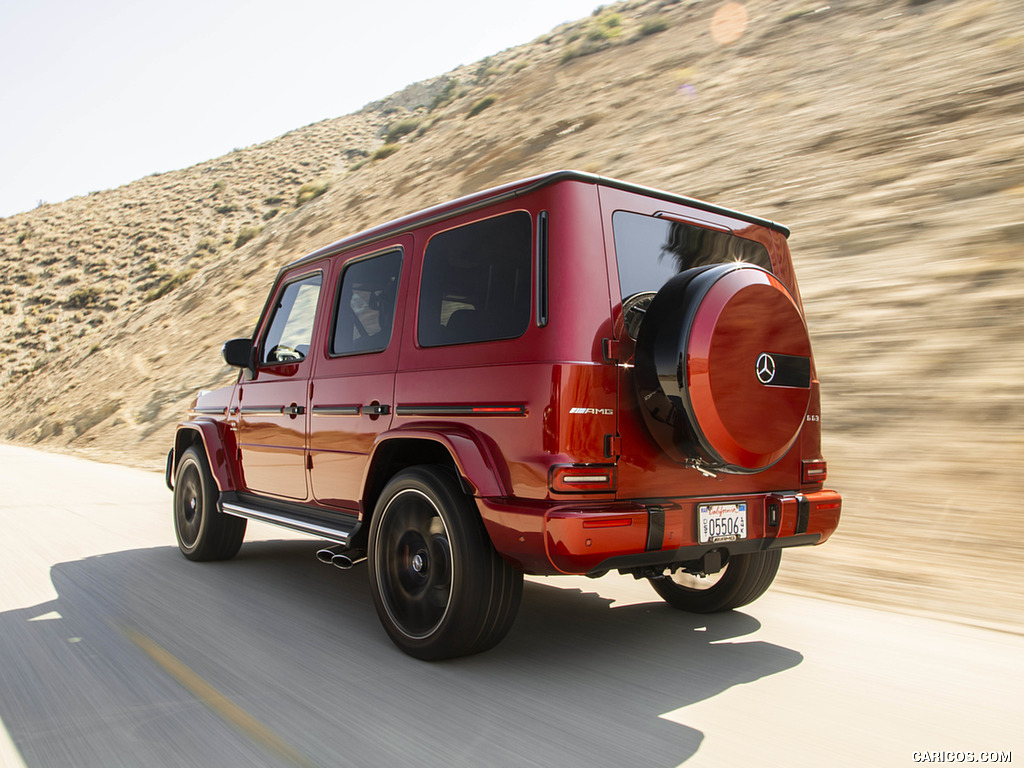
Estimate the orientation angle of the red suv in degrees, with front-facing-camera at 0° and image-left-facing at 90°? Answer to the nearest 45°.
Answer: approximately 135°

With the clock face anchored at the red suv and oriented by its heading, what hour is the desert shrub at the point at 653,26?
The desert shrub is roughly at 2 o'clock from the red suv.

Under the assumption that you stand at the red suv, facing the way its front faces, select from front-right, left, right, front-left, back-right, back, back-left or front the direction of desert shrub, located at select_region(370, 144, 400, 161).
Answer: front-right

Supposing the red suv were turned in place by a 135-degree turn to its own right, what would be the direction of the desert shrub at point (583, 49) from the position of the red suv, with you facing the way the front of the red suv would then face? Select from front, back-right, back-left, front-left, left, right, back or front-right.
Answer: left

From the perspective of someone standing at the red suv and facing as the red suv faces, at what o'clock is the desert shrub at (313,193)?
The desert shrub is roughly at 1 o'clock from the red suv.

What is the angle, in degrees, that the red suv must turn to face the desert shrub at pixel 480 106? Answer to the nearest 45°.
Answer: approximately 45° to its right

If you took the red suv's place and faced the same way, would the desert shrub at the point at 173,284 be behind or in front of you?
in front

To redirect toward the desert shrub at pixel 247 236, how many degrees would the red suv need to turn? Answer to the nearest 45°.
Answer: approximately 45° to its right

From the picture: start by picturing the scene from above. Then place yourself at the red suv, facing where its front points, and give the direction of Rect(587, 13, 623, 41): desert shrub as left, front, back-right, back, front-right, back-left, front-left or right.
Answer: front-right
